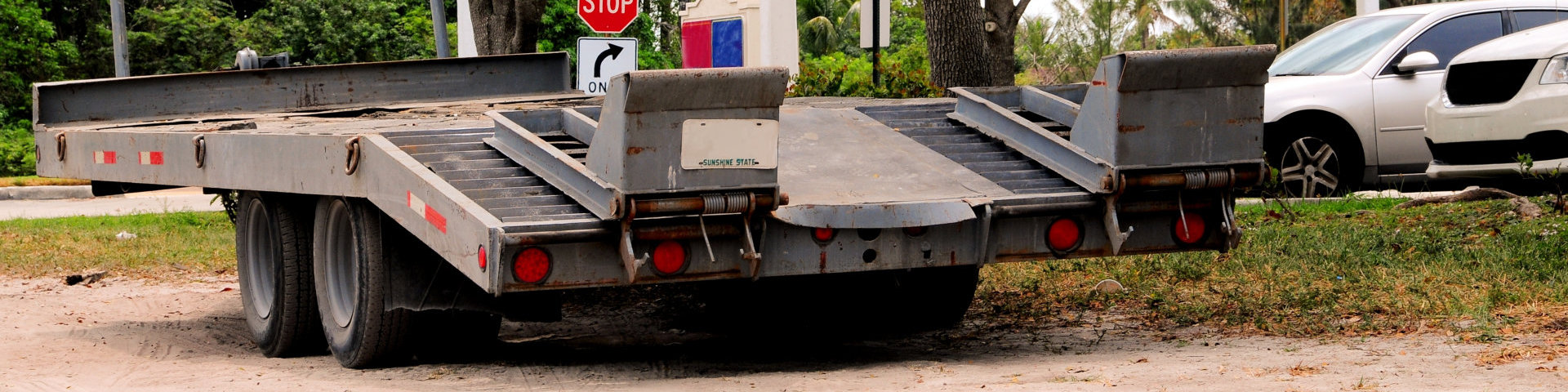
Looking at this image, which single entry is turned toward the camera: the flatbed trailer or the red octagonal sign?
the red octagonal sign

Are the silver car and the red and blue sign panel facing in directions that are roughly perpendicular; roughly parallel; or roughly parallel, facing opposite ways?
roughly perpendicular

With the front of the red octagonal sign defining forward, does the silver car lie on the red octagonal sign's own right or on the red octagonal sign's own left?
on the red octagonal sign's own left

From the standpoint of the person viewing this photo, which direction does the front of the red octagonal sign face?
facing the viewer

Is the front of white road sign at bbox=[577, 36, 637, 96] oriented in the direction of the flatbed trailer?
yes

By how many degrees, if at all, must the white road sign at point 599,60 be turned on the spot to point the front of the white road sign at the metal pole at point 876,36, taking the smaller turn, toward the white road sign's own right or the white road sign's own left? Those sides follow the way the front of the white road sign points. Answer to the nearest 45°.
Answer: approximately 135° to the white road sign's own left

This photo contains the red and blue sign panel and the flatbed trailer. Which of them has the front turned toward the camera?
the red and blue sign panel

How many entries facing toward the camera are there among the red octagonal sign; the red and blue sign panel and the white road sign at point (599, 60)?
3

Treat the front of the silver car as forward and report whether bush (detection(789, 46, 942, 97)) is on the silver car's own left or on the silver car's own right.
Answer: on the silver car's own right

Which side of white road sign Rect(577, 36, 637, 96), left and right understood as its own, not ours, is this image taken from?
front

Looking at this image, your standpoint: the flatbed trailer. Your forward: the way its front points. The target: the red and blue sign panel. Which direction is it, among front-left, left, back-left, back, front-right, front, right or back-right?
front-right

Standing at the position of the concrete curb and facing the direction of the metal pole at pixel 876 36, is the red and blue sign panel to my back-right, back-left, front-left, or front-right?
front-left

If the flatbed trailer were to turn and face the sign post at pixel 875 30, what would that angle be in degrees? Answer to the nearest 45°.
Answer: approximately 45° to its right

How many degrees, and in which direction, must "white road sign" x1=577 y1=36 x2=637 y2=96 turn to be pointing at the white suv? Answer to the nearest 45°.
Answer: approximately 45° to its left
